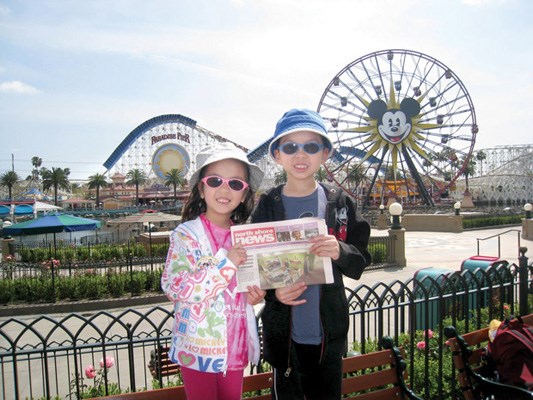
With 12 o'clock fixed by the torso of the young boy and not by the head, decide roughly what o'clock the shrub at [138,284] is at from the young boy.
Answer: The shrub is roughly at 5 o'clock from the young boy.

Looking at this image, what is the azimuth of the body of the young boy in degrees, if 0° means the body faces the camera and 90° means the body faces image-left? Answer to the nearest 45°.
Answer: approximately 0°

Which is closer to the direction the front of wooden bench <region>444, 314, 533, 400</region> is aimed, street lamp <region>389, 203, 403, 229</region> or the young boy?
the young boy

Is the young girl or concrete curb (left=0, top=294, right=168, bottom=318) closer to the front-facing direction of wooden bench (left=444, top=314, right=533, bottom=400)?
the young girl

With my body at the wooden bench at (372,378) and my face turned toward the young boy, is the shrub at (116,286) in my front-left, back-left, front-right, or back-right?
back-right

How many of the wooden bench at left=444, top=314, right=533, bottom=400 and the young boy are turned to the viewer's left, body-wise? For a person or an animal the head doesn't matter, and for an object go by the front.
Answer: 0

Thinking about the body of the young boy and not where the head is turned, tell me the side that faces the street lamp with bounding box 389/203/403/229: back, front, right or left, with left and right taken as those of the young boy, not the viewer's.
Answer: back
